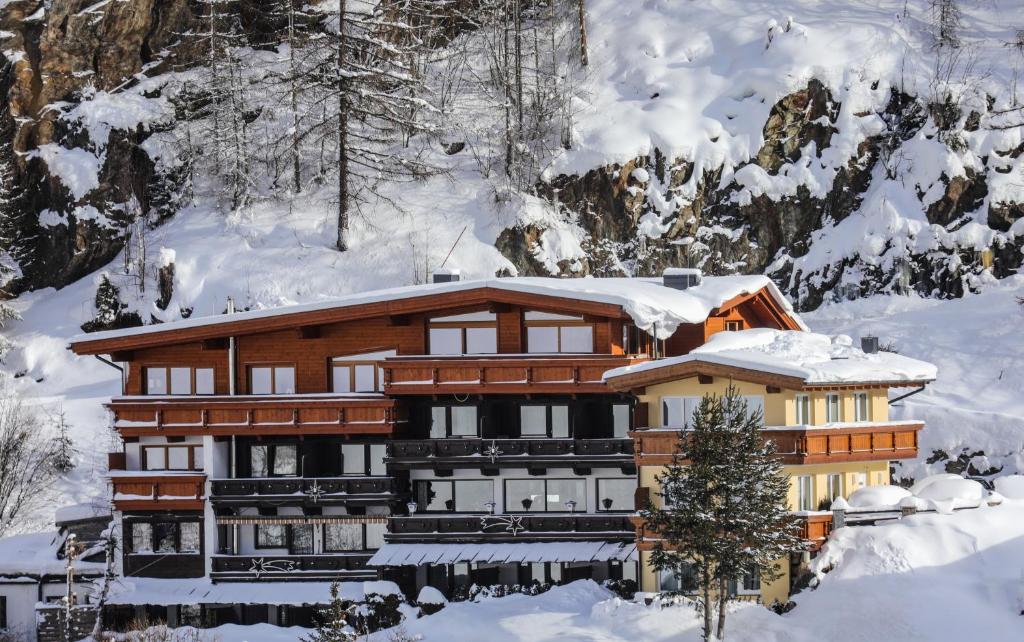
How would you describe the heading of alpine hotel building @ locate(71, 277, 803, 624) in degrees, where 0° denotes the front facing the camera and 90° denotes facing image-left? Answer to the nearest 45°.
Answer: approximately 0°

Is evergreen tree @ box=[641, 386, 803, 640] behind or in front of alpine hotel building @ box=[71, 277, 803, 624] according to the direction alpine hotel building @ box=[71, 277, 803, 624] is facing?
in front
